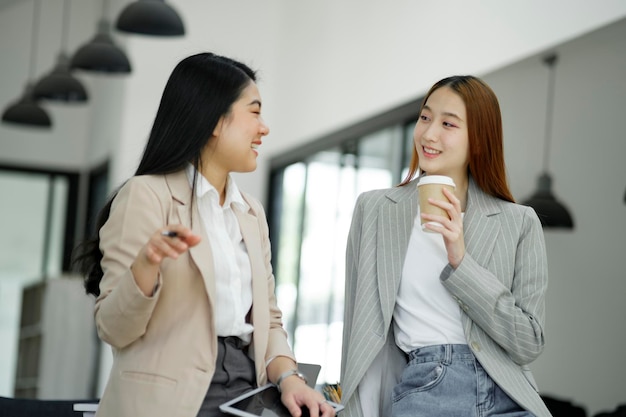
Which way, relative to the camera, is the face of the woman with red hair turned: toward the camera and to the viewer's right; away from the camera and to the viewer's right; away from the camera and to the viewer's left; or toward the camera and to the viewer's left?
toward the camera and to the viewer's left

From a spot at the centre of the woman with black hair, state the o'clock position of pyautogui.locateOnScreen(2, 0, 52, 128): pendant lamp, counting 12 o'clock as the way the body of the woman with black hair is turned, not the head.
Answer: The pendant lamp is roughly at 7 o'clock from the woman with black hair.

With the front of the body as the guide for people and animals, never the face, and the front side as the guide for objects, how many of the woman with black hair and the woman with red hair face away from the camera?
0

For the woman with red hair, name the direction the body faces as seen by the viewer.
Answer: toward the camera

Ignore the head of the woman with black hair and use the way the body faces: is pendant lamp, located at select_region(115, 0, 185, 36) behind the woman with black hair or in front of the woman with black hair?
behind

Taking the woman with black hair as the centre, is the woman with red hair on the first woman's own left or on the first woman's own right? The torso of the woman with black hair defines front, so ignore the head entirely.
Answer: on the first woman's own left

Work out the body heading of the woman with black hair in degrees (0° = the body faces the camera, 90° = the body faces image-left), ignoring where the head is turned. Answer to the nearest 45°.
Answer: approximately 315°

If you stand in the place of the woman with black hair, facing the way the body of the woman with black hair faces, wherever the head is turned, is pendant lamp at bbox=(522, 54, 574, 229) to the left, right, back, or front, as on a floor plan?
left

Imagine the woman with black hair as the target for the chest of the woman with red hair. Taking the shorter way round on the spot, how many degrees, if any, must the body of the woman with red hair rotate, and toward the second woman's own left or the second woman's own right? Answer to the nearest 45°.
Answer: approximately 45° to the second woman's own right

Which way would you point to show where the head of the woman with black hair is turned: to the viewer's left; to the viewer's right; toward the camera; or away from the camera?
to the viewer's right

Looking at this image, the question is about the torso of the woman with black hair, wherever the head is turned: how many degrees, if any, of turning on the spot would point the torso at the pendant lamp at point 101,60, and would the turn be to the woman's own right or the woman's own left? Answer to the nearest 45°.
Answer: approximately 135° to the woman's own left

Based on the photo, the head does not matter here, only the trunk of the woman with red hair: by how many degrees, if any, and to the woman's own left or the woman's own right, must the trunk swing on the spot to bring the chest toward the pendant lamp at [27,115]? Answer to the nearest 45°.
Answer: approximately 135° to the woman's own right
